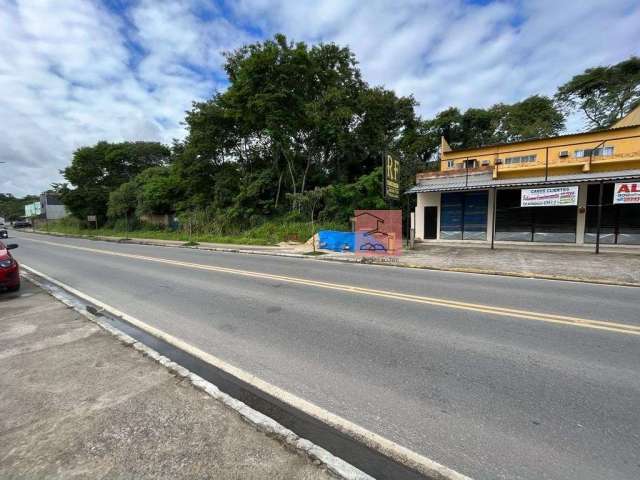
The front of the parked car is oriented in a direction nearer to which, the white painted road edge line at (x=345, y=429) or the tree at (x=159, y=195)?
the white painted road edge line

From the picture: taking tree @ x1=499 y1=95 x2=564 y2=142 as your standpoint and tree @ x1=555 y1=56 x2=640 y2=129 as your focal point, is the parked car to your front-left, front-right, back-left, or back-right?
back-right

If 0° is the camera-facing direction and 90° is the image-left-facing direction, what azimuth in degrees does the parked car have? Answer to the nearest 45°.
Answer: approximately 0°

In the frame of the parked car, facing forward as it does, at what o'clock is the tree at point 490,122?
The tree is roughly at 9 o'clock from the parked car.

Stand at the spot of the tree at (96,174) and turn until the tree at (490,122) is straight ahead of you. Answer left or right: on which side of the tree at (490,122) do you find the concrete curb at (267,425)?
right
